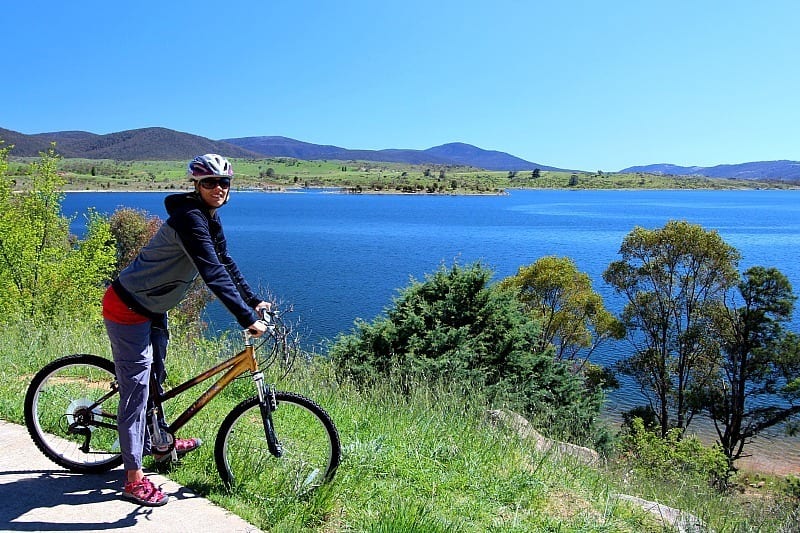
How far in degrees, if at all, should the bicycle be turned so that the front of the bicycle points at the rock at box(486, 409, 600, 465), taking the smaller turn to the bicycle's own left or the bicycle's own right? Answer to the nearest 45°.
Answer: approximately 45° to the bicycle's own left

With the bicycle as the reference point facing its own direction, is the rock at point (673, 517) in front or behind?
in front

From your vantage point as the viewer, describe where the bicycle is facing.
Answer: facing to the right of the viewer

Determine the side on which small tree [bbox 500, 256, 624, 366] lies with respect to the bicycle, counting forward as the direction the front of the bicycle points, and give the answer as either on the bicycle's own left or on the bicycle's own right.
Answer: on the bicycle's own left

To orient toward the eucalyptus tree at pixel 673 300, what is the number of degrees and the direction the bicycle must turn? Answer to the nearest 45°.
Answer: approximately 45° to its left

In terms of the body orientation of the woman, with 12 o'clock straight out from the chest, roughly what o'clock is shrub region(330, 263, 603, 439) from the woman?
The shrub is roughly at 10 o'clock from the woman.

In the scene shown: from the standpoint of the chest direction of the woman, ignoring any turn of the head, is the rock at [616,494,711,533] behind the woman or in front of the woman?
in front

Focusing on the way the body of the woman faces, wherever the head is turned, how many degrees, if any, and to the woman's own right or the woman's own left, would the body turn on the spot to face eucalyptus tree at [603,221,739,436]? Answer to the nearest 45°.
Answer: approximately 45° to the woman's own left

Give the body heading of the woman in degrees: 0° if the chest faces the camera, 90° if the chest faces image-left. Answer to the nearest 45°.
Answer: approximately 270°
